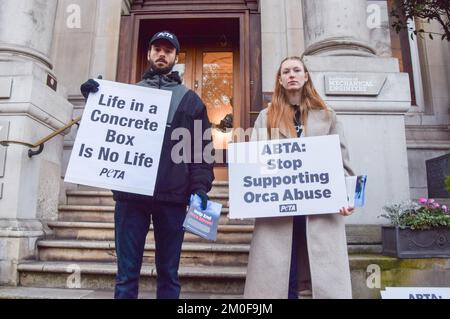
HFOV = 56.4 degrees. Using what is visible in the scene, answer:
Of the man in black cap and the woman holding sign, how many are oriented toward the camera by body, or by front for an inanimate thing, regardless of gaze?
2

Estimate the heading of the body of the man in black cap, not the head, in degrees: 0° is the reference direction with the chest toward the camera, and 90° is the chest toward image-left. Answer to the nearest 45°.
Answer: approximately 0°

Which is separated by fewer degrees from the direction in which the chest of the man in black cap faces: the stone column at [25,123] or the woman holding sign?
the woman holding sign

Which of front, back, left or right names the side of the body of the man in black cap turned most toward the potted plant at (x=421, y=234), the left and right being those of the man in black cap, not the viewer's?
left

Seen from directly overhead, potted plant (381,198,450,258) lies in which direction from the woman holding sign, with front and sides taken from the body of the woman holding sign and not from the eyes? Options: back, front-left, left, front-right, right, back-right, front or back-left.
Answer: back-left

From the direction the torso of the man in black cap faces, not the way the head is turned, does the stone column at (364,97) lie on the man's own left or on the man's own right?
on the man's own left

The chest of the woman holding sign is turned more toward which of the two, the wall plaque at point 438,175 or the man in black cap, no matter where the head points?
the man in black cap

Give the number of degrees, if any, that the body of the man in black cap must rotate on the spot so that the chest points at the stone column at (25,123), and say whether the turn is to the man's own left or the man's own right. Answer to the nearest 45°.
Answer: approximately 135° to the man's own right
